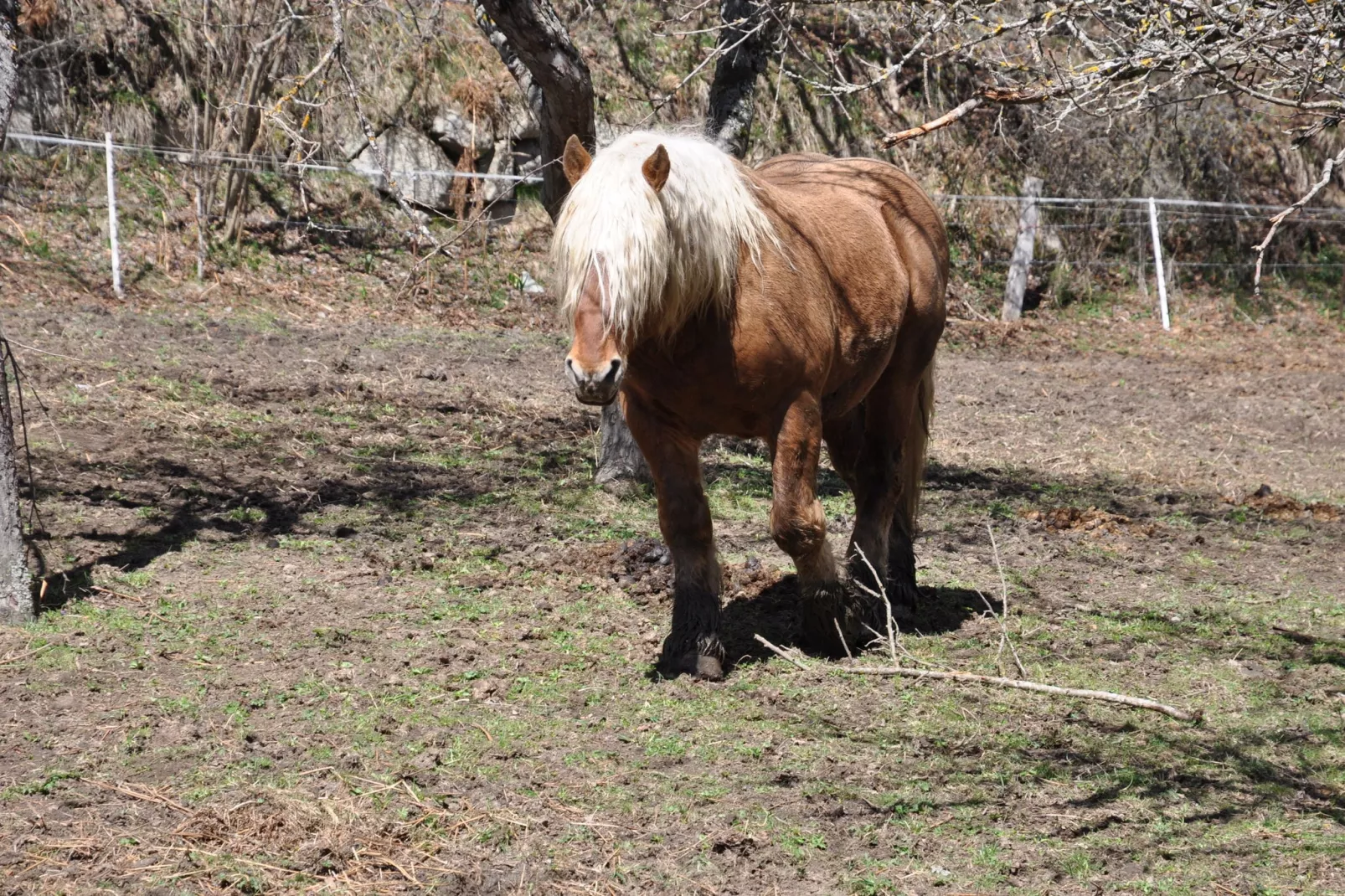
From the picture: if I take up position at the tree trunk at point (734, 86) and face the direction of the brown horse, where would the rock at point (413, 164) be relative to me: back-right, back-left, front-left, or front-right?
back-right

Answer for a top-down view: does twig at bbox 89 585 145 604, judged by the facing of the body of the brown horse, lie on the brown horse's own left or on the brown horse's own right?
on the brown horse's own right

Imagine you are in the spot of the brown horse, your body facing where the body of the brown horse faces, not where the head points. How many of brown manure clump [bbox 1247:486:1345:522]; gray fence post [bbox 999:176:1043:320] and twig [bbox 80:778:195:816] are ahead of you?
1

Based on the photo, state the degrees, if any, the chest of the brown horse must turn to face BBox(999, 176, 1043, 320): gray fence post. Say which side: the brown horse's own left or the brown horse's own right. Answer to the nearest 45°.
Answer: approximately 135° to the brown horse's own right

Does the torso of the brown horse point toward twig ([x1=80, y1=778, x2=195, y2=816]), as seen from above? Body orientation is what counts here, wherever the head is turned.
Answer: yes

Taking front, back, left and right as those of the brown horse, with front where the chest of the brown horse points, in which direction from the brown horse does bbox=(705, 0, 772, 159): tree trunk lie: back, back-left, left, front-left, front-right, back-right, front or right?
back-right

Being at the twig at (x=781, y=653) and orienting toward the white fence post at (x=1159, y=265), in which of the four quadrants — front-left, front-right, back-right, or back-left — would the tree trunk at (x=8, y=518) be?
back-left

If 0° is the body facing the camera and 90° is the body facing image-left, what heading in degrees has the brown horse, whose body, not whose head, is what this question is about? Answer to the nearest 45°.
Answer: approximately 45°
